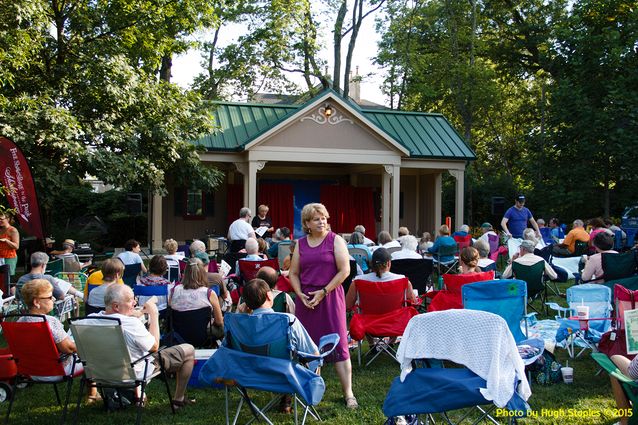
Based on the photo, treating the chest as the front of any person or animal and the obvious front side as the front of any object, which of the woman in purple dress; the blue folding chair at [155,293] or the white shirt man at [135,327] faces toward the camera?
the woman in purple dress

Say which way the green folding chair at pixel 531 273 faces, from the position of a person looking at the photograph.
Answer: facing away from the viewer

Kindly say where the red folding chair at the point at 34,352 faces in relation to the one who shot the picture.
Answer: facing away from the viewer and to the right of the viewer

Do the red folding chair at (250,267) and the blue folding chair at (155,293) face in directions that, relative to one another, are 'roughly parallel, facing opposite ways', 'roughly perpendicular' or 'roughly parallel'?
roughly parallel

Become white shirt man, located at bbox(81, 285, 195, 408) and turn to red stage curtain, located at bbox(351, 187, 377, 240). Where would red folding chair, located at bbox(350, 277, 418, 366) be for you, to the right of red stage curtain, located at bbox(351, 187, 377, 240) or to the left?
right

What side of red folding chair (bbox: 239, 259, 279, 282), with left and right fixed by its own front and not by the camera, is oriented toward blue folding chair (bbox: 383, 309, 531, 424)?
back

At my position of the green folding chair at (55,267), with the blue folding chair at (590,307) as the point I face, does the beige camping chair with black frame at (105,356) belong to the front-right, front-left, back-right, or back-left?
front-right

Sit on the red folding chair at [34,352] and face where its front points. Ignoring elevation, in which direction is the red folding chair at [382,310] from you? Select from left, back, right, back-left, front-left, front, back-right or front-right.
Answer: front-right

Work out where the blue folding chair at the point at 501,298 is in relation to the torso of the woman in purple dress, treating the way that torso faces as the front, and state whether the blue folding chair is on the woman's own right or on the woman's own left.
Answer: on the woman's own left

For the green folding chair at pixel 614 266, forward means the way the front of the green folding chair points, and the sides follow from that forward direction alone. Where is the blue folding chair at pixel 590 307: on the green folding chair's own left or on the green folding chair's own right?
on the green folding chair's own left

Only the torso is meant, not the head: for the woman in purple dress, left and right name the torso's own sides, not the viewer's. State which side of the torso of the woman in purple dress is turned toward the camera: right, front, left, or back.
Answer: front

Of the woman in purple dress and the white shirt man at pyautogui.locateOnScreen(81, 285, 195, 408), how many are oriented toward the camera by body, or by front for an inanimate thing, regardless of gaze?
1

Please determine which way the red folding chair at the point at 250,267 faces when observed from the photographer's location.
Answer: facing away from the viewer

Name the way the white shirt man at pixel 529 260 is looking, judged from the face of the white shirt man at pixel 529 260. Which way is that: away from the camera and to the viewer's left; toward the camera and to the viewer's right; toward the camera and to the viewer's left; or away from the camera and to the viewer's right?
away from the camera and to the viewer's left

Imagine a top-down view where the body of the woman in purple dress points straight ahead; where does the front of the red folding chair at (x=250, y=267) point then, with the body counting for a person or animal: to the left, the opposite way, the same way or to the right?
the opposite way

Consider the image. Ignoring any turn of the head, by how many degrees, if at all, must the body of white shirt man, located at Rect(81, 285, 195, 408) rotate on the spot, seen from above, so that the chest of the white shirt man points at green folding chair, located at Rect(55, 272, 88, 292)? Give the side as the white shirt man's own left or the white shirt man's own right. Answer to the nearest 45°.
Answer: approximately 45° to the white shirt man's own left

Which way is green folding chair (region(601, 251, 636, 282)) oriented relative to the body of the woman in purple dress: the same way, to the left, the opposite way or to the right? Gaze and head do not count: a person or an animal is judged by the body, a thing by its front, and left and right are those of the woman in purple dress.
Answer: the opposite way
